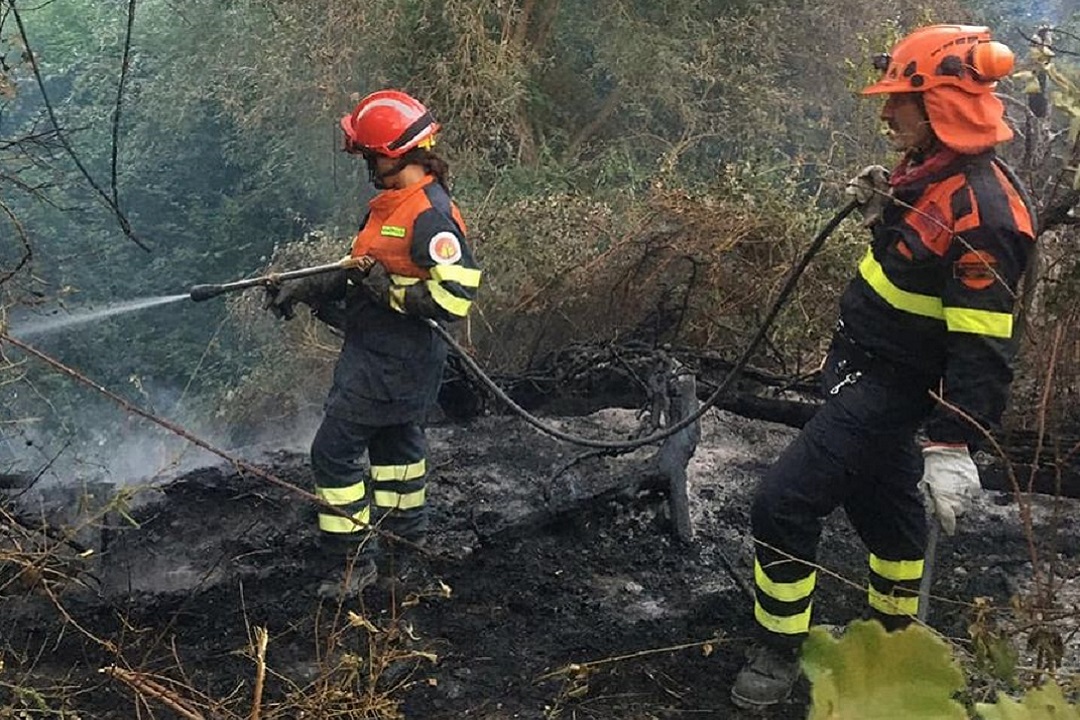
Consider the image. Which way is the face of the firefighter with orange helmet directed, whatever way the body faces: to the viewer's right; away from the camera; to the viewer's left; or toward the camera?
to the viewer's left

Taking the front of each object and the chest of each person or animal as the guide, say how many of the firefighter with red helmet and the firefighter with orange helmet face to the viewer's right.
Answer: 0

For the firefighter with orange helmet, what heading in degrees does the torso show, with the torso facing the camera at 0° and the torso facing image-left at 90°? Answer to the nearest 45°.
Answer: approximately 45°

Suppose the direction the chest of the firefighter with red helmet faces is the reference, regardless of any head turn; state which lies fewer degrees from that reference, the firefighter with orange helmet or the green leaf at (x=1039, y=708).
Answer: the green leaf

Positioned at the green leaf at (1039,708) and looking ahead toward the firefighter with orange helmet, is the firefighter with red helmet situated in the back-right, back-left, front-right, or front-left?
front-left

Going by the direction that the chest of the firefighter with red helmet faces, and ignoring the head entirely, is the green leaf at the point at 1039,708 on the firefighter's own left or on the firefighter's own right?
on the firefighter's own left

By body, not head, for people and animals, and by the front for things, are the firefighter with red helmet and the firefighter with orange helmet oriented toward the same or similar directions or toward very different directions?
same or similar directions

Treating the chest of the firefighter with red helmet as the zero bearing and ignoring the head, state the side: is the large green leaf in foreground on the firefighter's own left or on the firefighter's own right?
on the firefighter's own left

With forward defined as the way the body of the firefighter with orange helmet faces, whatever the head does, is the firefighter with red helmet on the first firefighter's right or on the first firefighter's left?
on the first firefighter's right

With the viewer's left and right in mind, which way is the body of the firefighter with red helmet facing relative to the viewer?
facing the viewer and to the left of the viewer
